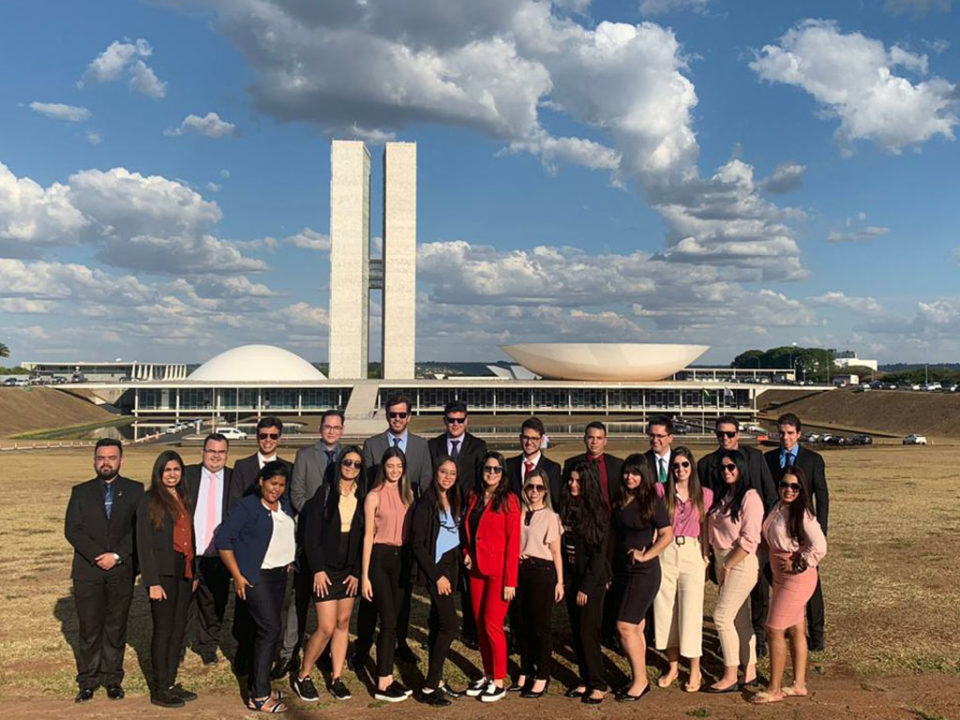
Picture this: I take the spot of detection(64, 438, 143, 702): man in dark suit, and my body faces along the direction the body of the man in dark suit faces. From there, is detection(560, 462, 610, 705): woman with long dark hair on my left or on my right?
on my left

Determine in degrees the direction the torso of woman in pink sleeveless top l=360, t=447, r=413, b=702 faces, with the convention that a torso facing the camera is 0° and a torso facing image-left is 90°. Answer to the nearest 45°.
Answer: approximately 315°

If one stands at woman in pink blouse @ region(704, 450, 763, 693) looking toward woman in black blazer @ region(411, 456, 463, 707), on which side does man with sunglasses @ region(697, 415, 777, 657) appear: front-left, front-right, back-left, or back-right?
back-right

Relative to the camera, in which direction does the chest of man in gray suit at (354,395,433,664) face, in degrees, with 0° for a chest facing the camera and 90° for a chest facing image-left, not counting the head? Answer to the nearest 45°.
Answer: approximately 0°

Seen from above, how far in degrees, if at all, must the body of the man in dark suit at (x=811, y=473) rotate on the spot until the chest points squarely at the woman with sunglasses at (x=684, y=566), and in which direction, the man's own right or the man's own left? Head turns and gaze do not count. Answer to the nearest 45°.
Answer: approximately 45° to the man's own right

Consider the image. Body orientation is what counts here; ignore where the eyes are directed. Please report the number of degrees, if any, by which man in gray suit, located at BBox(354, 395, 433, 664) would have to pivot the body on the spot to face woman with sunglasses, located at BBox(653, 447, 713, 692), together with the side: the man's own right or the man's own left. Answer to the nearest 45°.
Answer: approximately 45° to the man's own left

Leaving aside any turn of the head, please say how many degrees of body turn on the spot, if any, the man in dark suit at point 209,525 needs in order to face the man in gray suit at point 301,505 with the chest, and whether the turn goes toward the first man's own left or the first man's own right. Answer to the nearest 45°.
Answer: approximately 45° to the first man's own left

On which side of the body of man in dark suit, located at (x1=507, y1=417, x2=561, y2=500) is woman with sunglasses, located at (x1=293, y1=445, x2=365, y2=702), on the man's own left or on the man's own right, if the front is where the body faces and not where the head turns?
on the man's own right
